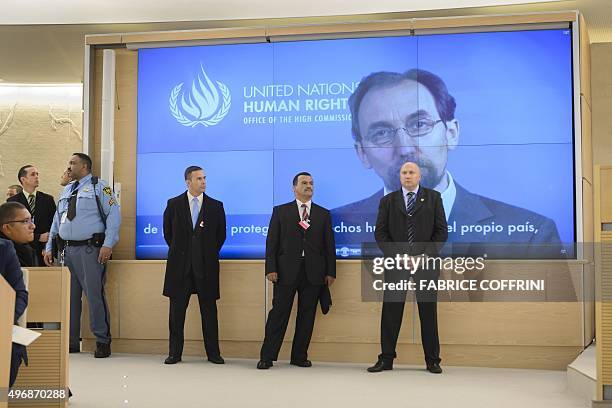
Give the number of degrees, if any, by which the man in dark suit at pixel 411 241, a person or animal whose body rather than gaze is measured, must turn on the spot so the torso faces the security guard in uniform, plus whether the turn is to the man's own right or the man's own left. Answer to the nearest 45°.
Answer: approximately 90° to the man's own right

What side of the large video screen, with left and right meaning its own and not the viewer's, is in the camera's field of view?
front

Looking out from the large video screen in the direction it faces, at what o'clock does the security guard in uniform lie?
The security guard in uniform is roughly at 3 o'clock from the large video screen.

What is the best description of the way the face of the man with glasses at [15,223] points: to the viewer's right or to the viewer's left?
to the viewer's right

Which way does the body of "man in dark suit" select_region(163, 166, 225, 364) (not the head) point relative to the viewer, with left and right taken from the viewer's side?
facing the viewer

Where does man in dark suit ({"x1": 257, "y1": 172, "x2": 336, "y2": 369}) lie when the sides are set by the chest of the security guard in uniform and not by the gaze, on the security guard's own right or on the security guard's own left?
on the security guard's own left

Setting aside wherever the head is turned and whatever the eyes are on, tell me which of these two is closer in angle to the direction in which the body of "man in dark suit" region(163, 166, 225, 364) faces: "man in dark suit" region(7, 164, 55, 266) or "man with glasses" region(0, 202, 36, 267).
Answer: the man with glasses
